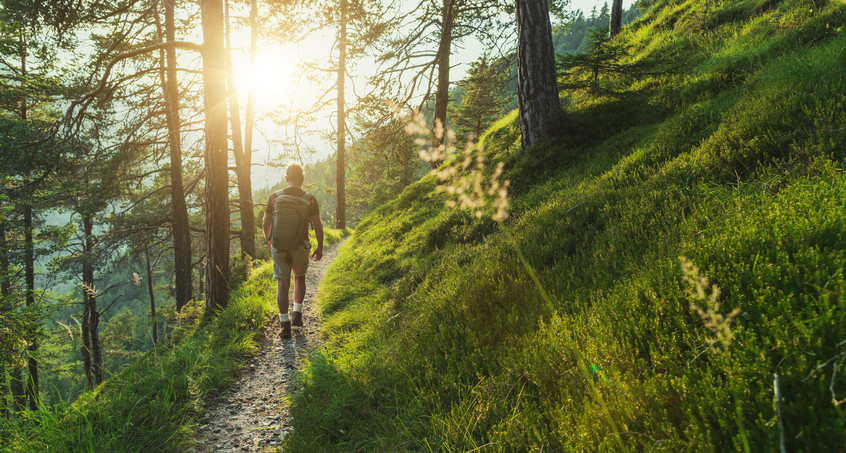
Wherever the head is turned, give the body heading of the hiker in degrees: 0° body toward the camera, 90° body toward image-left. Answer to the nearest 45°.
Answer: approximately 180°

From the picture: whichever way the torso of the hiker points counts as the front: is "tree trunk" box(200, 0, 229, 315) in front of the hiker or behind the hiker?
in front

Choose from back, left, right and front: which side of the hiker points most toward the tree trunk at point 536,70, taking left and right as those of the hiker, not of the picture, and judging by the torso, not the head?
right
